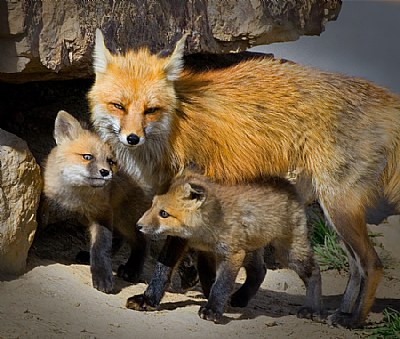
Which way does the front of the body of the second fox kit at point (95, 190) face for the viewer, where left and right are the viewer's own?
facing the viewer and to the left of the viewer

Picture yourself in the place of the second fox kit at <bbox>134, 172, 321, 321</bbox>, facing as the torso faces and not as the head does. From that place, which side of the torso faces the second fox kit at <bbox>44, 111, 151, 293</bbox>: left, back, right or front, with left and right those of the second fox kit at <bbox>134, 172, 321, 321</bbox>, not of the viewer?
front

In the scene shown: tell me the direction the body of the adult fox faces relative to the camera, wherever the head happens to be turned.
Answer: to the viewer's left

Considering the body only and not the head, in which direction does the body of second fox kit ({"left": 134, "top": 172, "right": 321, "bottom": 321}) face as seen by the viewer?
to the viewer's left

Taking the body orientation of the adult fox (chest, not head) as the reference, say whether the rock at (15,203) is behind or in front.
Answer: in front

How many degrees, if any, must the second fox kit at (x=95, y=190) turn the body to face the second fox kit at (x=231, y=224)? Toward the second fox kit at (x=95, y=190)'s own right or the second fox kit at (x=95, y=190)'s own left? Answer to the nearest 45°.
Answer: approximately 90° to the second fox kit at (x=95, y=190)'s own left

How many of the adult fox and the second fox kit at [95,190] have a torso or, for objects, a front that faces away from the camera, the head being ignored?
0

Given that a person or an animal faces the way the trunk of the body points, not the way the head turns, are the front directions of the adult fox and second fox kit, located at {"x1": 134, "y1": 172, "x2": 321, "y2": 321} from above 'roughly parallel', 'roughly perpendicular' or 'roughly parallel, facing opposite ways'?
roughly parallel

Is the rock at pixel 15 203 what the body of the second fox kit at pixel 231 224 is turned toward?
yes

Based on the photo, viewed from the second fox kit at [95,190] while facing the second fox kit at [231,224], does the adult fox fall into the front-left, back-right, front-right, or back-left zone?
front-left

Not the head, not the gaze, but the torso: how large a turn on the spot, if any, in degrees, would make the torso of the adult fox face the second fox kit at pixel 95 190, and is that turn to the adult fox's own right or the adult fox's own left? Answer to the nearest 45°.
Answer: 0° — it already faces it

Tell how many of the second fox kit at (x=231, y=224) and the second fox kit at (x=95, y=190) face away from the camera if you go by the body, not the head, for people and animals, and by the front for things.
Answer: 0
